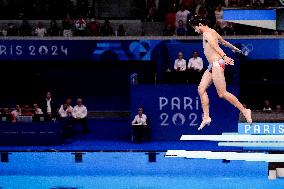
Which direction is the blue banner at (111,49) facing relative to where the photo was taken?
toward the camera

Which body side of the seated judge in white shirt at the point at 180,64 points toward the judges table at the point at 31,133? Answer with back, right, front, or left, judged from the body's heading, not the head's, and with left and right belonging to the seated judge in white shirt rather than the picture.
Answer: right

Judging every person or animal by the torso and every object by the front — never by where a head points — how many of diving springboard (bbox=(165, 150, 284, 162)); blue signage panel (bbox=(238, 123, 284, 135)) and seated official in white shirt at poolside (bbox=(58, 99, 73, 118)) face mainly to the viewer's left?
1

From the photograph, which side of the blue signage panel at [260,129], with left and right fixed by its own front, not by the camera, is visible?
front

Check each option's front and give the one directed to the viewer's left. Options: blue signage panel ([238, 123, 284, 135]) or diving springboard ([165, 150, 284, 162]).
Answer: the diving springboard

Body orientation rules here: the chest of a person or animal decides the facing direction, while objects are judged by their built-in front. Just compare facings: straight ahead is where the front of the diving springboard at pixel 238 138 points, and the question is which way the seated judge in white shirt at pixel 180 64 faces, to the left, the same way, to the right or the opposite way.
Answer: to the left

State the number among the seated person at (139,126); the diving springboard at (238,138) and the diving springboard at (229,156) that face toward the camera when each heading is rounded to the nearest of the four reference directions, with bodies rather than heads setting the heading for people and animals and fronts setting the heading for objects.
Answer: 1

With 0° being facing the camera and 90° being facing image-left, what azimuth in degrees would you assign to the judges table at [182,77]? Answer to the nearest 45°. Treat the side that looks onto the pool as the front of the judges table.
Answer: approximately 0°

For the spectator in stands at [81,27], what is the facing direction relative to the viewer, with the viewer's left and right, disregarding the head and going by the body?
facing the viewer

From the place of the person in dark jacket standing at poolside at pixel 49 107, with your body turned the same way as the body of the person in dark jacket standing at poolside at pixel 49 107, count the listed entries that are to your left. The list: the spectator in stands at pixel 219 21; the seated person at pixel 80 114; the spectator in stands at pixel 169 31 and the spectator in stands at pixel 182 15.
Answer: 4
